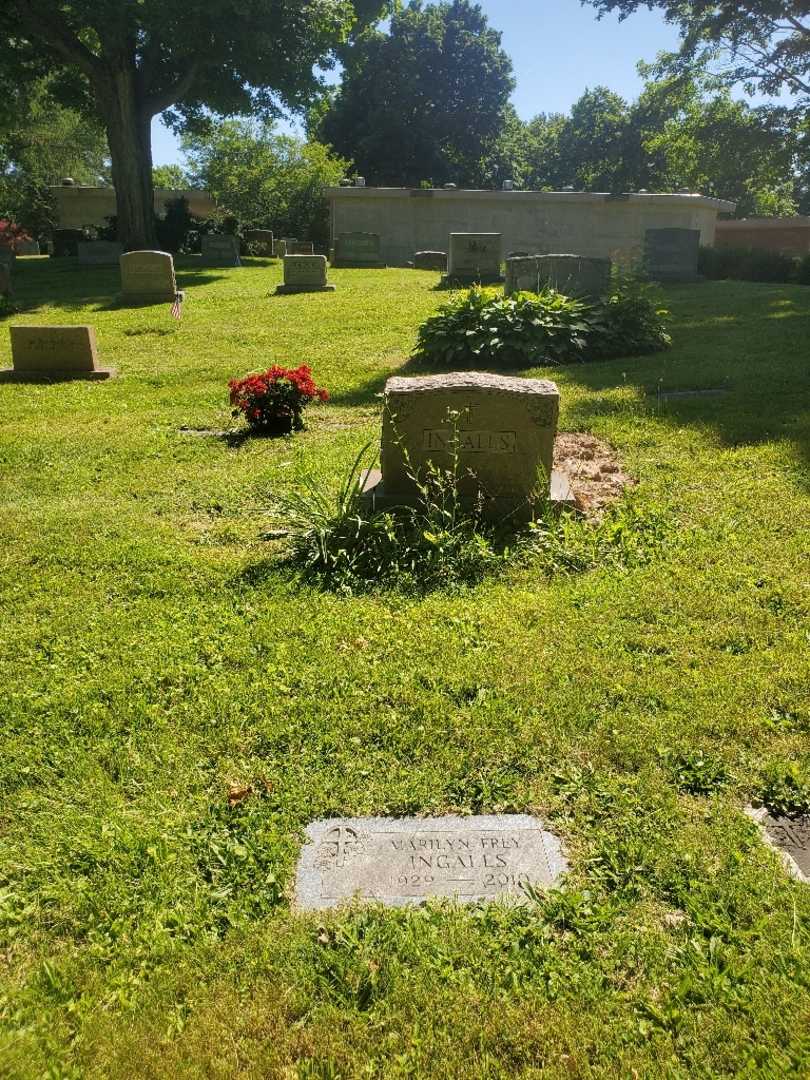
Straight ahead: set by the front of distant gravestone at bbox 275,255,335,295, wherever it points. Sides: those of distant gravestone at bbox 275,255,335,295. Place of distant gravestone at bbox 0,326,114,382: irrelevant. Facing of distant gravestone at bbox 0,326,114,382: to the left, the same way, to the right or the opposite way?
the same way

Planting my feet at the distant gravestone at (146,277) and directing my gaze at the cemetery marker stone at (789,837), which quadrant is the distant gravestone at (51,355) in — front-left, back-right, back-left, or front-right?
front-right

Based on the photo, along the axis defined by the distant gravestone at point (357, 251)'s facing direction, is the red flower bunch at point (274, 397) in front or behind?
in front

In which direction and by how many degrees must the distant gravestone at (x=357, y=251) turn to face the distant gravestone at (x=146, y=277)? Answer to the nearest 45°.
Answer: approximately 45° to its right

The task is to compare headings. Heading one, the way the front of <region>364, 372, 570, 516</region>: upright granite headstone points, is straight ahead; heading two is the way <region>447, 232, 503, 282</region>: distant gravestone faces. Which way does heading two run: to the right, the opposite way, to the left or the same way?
the same way

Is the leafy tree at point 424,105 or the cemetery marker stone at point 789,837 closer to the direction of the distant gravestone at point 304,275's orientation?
the cemetery marker stone

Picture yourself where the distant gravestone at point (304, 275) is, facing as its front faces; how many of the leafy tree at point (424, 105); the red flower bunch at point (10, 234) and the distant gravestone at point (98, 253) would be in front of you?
0

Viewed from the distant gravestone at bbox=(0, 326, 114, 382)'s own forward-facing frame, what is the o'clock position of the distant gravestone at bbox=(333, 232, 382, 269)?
the distant gravestone at bbox=(333, 232, 382, 269) is roughly at 7 o'clock from the distant gravestone at bbox=(0, 326, 114, 382).

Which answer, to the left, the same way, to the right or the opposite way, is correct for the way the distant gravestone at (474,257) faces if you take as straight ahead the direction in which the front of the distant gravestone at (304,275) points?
the same way

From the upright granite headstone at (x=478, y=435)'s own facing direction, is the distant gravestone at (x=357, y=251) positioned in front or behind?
behind

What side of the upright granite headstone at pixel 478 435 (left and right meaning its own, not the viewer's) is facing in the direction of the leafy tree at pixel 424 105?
back

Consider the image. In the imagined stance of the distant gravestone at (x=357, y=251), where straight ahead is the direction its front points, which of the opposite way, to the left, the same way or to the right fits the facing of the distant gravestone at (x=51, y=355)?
the same way

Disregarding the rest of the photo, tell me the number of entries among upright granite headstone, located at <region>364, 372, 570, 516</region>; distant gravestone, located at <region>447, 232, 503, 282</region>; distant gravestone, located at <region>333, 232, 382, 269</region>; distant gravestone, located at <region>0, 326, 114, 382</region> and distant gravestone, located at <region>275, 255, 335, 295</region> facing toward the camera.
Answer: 5

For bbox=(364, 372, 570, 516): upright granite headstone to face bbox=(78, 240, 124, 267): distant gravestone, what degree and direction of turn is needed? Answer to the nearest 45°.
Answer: approximately 135° to its right

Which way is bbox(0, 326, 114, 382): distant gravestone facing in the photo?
toward the camera

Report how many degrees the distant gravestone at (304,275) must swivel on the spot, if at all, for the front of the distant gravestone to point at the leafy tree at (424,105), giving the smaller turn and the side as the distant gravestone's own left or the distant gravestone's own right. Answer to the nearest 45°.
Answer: approximately 180°

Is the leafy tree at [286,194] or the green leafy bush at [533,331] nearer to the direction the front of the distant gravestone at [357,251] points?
the green leafy bush

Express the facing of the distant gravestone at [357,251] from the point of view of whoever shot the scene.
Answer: facing the viewer

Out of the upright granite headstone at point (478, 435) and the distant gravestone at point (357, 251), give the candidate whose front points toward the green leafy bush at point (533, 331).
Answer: the distant gravestone

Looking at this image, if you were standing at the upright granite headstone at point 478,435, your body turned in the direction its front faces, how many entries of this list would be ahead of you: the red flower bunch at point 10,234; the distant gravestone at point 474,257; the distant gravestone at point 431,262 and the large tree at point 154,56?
0
